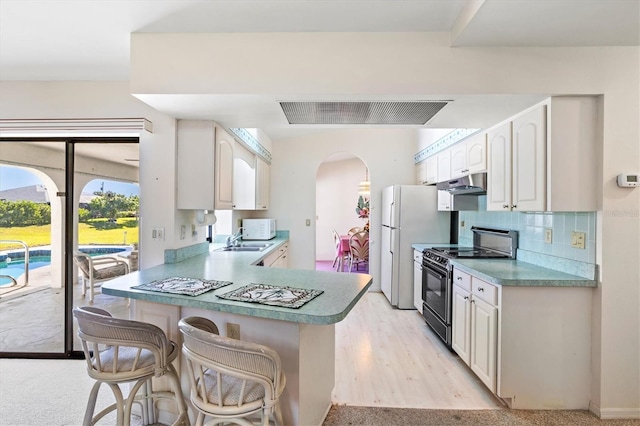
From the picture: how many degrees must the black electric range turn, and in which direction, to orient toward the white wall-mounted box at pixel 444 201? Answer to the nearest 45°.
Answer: approximately 135° to its right

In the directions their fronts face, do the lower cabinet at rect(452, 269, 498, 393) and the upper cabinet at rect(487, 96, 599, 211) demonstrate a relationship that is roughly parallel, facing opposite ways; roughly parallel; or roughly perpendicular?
roughly parallel

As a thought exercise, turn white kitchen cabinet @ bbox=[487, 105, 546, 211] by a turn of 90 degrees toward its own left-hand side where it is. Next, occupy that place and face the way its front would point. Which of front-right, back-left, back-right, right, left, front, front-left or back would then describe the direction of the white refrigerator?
back

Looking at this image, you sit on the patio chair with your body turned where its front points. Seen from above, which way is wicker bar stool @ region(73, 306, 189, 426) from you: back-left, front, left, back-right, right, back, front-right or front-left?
right

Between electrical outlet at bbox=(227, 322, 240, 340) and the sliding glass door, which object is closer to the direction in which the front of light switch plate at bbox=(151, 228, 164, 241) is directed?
the electrical outlet

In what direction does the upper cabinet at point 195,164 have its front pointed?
to the viewer's right

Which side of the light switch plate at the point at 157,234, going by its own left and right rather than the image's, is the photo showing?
front

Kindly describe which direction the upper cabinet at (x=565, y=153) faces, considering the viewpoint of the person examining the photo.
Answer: facing the viewer and to the left of the viewer

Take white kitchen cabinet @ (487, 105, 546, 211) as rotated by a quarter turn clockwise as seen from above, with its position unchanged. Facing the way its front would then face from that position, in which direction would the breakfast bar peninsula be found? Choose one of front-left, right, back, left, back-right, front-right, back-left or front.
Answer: left

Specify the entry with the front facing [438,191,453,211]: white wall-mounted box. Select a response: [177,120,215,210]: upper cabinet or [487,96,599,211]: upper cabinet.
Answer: [177,120,215,210]: upper cabinet

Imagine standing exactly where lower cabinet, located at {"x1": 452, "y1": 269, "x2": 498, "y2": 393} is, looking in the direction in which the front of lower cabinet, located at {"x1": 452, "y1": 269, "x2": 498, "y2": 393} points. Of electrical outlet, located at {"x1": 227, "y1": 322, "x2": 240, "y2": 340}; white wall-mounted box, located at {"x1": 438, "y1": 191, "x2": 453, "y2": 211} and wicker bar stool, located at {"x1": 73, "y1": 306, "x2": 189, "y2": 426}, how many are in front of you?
2
